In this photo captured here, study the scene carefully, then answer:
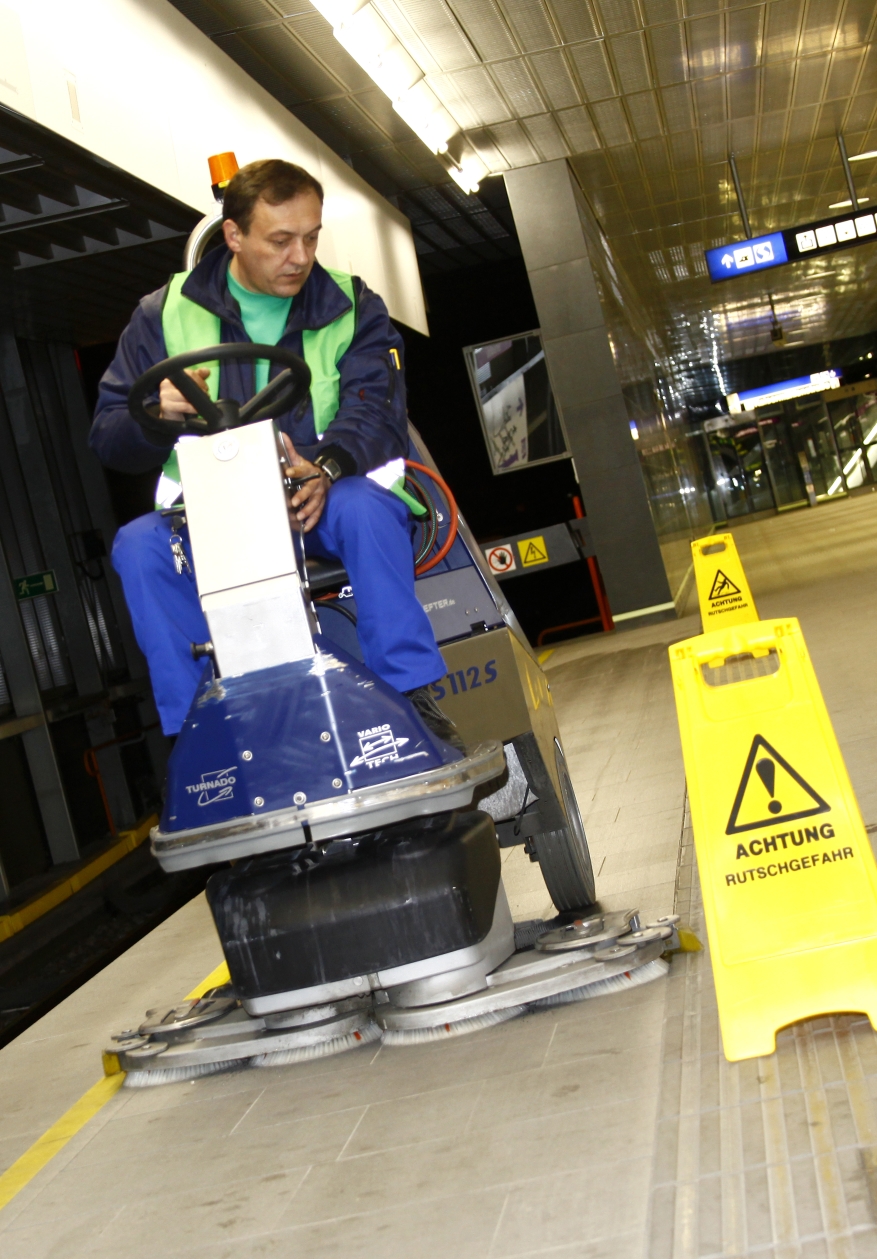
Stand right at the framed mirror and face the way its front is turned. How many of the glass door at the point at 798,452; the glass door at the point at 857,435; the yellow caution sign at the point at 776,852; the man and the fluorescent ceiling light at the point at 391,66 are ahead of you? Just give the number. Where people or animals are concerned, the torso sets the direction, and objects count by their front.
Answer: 3

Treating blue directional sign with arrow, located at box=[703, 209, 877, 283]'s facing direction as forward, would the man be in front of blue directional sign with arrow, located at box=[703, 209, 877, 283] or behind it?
in front

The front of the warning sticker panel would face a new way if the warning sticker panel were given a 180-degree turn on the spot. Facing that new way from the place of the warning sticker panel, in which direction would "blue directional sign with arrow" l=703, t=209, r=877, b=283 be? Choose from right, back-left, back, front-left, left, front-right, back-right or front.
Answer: right

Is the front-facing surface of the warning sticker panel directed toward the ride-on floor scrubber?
yes

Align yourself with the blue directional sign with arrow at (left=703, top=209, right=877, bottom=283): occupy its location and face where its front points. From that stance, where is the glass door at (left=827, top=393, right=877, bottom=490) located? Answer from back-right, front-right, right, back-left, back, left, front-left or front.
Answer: back

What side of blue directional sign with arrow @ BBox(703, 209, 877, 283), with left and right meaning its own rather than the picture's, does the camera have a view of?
front

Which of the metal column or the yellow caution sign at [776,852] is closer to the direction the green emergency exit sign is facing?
the yellow caution sign

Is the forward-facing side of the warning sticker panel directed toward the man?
yes

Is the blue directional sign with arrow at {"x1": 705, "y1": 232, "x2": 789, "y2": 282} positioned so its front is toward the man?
yes

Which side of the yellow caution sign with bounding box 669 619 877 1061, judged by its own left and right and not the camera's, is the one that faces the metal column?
back

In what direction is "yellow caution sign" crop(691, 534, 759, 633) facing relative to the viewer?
toward the camera

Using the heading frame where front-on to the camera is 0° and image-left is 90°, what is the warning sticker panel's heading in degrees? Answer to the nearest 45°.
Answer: approximately 0°

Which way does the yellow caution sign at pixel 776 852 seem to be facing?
toward the camera

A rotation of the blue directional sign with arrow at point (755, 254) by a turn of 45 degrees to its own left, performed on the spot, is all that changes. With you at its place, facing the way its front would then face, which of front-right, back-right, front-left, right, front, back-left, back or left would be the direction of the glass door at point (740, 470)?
back-left
